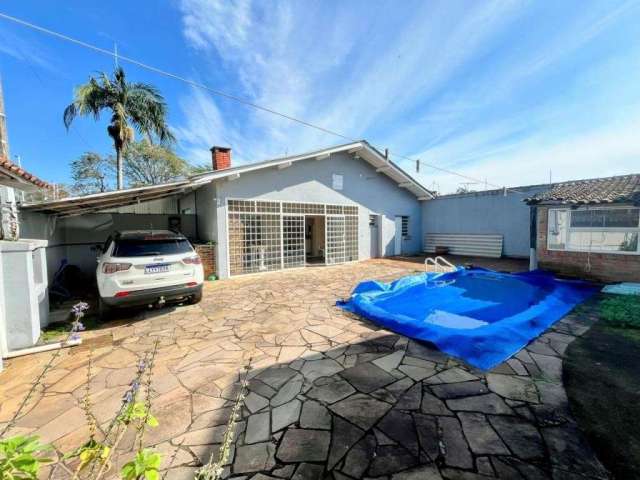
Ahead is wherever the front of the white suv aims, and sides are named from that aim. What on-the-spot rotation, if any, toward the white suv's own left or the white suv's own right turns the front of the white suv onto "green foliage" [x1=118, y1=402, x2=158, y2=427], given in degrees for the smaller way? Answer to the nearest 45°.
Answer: approximately 180°

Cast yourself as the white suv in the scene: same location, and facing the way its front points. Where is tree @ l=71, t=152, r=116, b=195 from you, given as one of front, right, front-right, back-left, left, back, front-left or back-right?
front

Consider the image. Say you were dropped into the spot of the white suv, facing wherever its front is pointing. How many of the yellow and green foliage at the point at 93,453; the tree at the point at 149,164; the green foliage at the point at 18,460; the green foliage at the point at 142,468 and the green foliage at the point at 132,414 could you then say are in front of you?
1

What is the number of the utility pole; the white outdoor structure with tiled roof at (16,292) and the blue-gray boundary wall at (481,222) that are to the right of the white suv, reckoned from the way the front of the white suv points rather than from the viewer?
1

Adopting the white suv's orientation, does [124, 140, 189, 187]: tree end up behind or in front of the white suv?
in front

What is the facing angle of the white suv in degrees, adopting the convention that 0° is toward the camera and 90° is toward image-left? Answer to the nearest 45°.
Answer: approximately 180°

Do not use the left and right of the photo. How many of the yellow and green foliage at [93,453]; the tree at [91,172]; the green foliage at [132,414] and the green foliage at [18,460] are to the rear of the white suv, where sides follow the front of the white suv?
3

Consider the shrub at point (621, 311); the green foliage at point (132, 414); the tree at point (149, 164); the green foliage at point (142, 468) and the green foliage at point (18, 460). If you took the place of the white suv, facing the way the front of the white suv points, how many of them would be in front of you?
1

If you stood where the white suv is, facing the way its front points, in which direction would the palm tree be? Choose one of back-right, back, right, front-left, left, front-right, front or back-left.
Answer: front

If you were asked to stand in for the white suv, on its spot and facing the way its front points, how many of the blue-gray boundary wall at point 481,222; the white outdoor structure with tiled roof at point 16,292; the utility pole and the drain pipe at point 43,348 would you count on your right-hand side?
1

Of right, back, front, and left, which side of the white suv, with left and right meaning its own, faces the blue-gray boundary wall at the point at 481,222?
right

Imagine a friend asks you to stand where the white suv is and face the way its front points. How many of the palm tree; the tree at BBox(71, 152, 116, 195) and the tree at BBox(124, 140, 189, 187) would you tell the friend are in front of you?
3

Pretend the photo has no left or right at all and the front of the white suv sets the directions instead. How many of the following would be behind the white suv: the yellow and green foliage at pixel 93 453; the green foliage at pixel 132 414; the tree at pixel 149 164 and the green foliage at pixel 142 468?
3

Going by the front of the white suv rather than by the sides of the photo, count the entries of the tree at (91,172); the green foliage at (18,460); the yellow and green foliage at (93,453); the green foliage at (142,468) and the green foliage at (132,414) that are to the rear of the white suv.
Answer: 4
